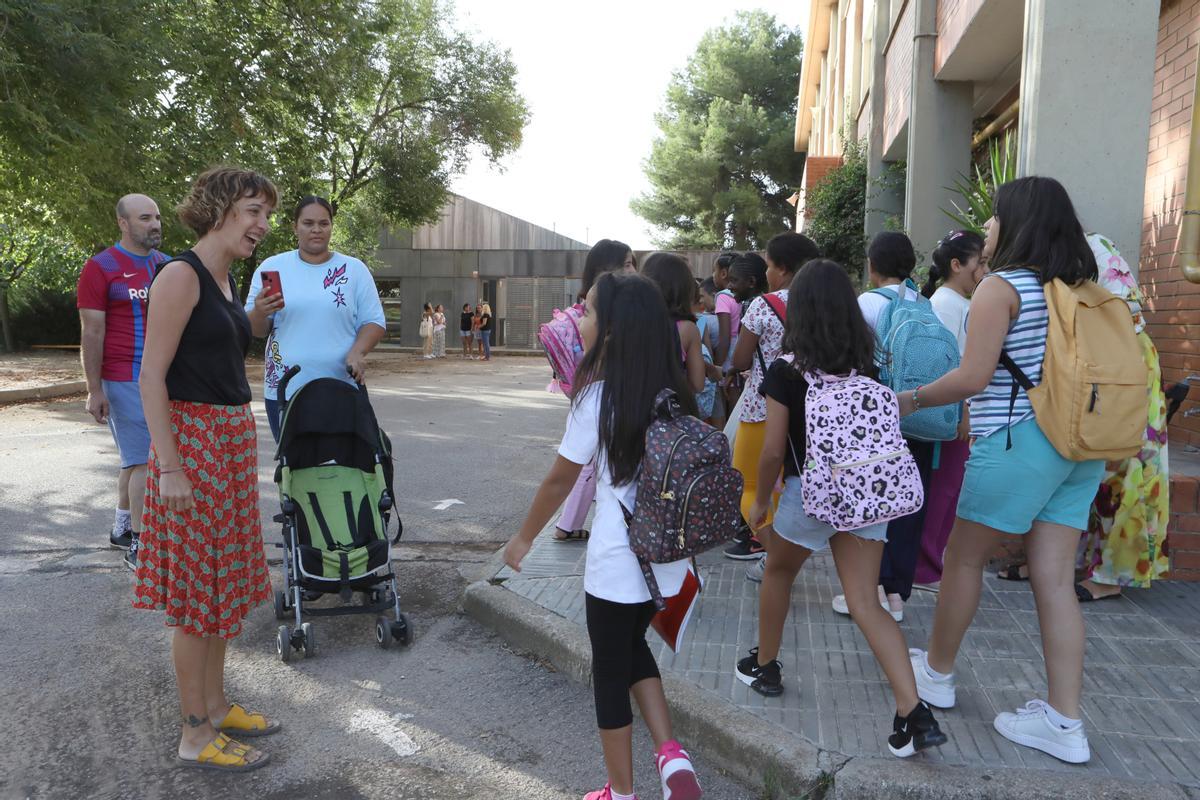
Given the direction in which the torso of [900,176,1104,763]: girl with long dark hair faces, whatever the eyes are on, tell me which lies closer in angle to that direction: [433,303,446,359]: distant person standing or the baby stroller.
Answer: the distant person standing

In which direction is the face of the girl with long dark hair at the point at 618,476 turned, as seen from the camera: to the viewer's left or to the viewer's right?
to the viewer's left

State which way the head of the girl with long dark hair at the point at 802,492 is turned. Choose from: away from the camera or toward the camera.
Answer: away from the camera

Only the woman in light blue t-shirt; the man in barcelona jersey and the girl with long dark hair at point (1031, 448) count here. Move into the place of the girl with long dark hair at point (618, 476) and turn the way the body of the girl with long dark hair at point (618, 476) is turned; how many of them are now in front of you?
2

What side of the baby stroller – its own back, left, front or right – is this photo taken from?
front

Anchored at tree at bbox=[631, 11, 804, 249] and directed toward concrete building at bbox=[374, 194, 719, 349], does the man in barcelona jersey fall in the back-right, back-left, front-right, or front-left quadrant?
front-left

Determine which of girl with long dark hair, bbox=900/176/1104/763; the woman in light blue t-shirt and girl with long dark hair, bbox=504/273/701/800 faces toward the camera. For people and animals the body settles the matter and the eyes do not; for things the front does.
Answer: the woman in light blue t-shirt

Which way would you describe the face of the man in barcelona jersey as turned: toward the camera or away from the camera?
toward the camera

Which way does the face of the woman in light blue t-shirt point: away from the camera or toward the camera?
toward the camera

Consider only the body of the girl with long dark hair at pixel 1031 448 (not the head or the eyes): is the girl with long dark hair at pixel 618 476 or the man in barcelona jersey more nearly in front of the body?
the man in barcelona jersey

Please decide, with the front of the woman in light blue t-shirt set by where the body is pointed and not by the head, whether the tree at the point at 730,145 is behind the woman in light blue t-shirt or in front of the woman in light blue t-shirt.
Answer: behind

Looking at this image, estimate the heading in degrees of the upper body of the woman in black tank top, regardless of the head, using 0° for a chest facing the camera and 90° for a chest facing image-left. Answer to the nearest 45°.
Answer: approximately 270°

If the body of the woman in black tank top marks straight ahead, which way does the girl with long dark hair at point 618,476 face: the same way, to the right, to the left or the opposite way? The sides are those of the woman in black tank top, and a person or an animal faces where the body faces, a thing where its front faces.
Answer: to the left

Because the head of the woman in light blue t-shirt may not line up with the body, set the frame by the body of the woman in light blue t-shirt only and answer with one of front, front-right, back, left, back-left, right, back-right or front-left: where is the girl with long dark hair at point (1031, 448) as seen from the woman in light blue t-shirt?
front-left

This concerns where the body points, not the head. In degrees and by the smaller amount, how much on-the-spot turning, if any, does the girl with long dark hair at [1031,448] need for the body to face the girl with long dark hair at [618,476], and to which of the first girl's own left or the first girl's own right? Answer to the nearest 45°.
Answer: approximately 90° to the first girl's own left
